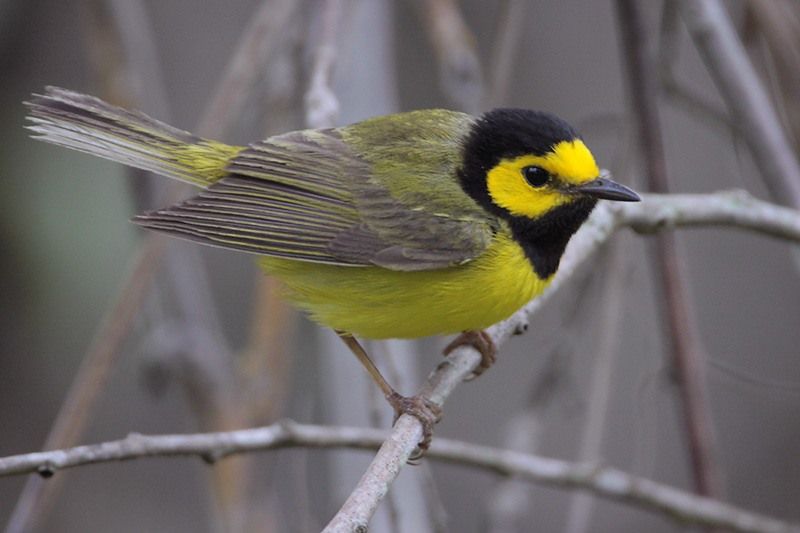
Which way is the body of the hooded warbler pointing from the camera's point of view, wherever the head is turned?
to the viewer's right

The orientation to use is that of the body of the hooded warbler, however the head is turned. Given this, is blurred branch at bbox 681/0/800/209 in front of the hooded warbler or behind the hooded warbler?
in front

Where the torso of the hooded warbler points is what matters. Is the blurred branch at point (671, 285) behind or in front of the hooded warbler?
in front
